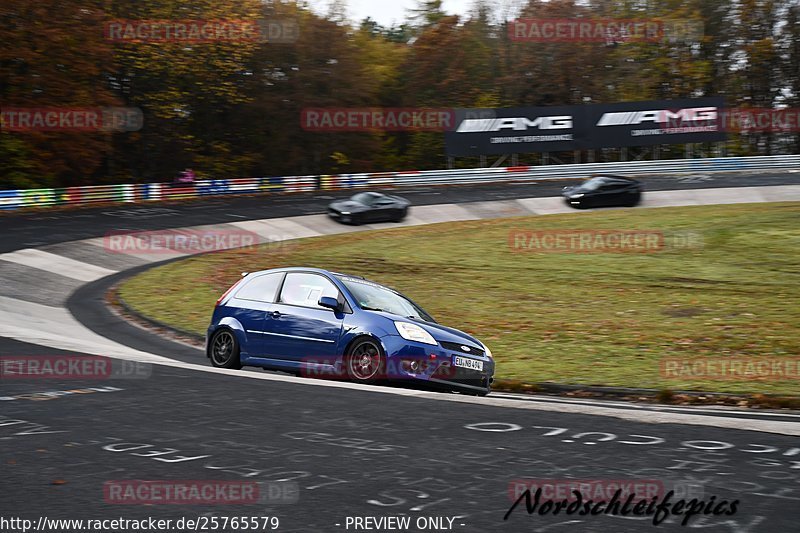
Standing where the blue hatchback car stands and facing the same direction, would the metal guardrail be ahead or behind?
behind

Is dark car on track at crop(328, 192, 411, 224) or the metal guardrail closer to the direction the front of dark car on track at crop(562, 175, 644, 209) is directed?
the dark car on track

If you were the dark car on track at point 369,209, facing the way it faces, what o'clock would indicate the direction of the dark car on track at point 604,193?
the dark car on track at point 604,193 is roughly at 7 o'clock from the dark car on track at point 369,209.

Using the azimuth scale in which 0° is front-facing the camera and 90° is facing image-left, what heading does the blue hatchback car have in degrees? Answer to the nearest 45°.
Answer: approximately 315°
